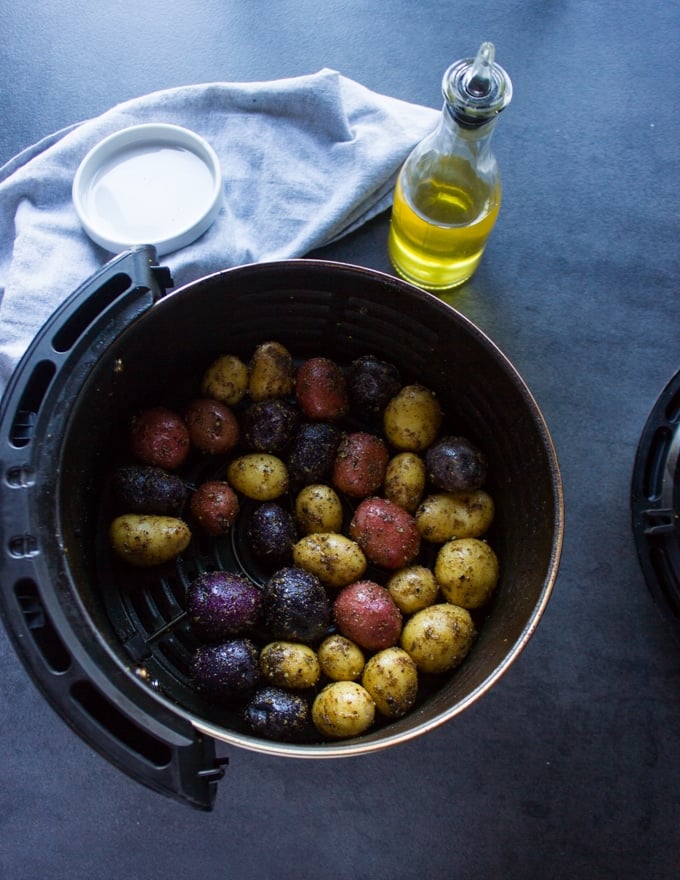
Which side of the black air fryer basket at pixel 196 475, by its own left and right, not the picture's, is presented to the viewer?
left

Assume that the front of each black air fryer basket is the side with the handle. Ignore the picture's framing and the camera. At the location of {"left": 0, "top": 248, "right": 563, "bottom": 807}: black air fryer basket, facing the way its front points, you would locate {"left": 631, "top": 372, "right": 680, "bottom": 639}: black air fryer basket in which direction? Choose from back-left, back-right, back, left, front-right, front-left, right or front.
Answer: back

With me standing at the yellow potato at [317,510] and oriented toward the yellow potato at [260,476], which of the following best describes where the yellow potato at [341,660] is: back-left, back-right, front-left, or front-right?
back-left
